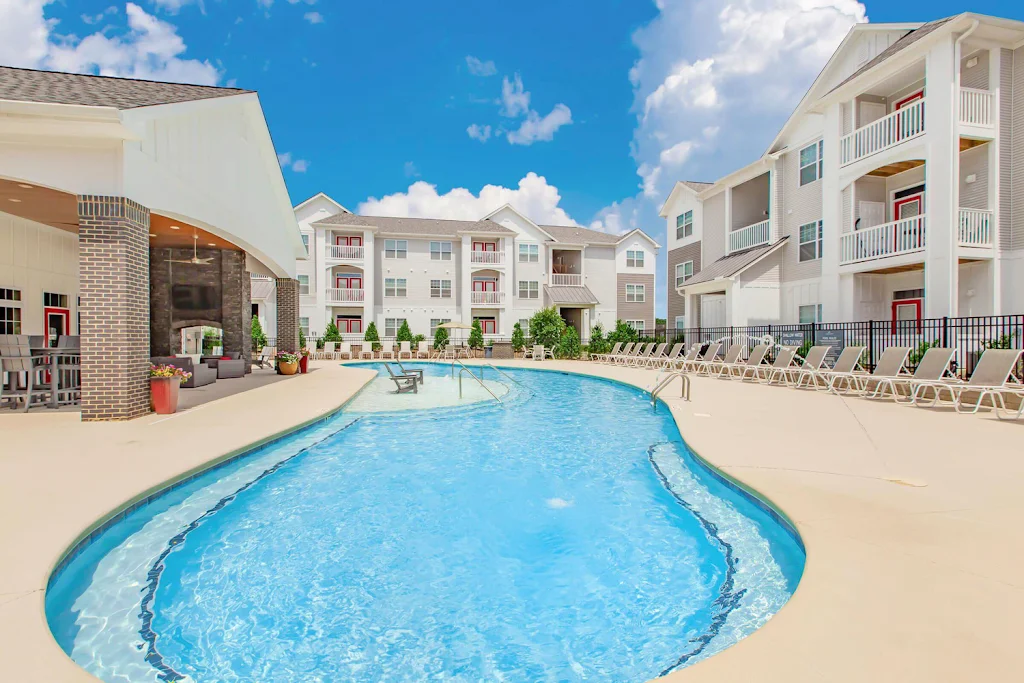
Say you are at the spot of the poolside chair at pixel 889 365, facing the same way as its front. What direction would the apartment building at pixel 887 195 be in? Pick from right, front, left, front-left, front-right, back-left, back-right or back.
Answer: back-right

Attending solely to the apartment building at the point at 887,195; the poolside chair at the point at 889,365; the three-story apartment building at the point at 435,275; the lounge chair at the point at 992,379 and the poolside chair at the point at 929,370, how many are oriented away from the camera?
0

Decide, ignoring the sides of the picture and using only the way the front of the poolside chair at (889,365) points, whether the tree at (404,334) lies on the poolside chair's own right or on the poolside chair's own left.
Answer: on the poolside chair's own right

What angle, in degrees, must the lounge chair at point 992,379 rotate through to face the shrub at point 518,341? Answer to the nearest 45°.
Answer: approximately 90° to its right

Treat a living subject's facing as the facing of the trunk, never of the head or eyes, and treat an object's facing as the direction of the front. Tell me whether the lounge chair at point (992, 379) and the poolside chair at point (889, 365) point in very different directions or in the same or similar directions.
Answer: same or similar directions

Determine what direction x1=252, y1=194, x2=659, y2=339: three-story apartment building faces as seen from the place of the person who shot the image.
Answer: facing the viewer

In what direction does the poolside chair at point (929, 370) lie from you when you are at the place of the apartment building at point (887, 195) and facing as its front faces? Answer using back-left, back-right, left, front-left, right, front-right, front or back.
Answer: front-left

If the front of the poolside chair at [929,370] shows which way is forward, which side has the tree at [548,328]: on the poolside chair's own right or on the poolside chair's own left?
on the poolside chair's own right

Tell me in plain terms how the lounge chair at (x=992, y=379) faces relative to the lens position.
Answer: facing the viewer and to the left of the viewer

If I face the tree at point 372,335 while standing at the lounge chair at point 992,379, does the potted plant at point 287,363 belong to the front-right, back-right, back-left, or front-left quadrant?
front-left

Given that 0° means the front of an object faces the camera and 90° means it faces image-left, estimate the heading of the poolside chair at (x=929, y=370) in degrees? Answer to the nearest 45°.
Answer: approximately 45°

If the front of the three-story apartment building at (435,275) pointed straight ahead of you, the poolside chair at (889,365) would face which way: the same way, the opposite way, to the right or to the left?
to the right

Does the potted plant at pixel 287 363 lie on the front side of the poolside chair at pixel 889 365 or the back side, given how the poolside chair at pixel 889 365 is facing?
on the front side

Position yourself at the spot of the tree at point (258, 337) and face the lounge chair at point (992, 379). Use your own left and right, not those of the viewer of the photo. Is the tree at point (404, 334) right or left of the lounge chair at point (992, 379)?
left

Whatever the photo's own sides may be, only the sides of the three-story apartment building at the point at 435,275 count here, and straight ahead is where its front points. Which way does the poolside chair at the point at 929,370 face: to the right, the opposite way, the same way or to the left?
to the right

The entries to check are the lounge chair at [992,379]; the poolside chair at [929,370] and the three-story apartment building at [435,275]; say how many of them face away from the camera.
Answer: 0

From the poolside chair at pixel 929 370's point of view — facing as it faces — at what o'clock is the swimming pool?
The swimming pool is roughly at 11 o'clock from the poolside chair.
